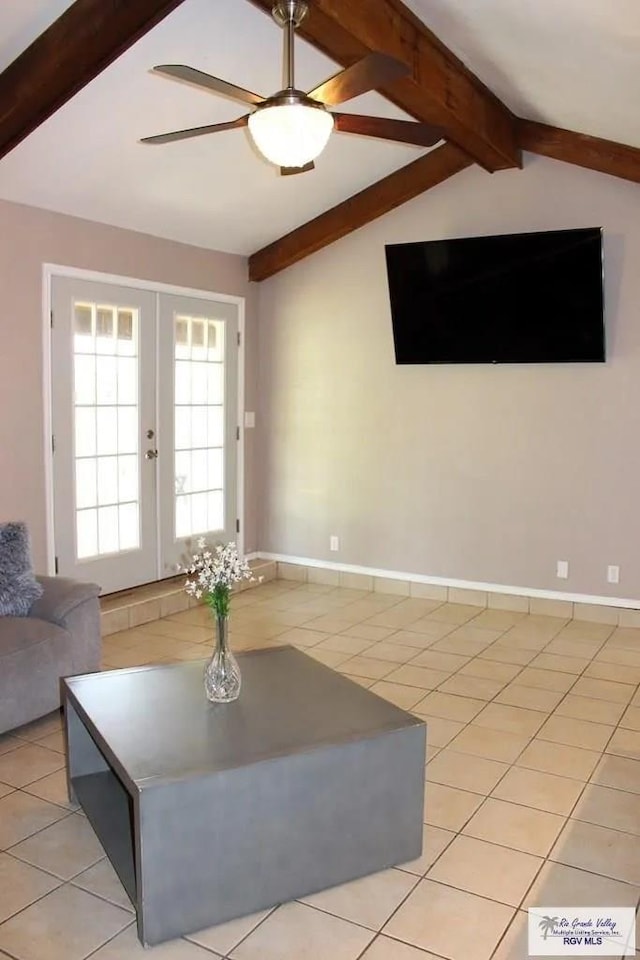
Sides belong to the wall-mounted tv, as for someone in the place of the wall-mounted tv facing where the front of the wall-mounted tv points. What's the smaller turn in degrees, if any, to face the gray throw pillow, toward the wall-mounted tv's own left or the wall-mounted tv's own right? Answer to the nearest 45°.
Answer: approximately 45° to the wall-mounted tv's own right

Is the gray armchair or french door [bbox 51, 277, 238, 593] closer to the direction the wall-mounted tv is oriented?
the gray armchair

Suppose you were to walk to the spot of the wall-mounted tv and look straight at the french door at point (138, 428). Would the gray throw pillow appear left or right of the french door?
left

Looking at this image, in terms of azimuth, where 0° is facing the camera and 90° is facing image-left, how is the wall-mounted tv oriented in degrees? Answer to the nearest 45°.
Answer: approximately 0°

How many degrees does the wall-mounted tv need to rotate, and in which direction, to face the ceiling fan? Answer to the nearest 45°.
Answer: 0° — it already faces it

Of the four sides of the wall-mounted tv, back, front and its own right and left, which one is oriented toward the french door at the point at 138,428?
right

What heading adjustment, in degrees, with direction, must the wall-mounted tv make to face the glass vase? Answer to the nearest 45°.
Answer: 0° — it already faces it

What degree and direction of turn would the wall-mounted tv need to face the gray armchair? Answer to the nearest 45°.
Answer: approximately 45° to its right

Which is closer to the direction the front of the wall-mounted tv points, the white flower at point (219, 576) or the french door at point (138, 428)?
the white flower

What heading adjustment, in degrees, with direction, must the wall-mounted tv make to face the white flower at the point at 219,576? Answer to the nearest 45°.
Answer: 0° — it already faces it
